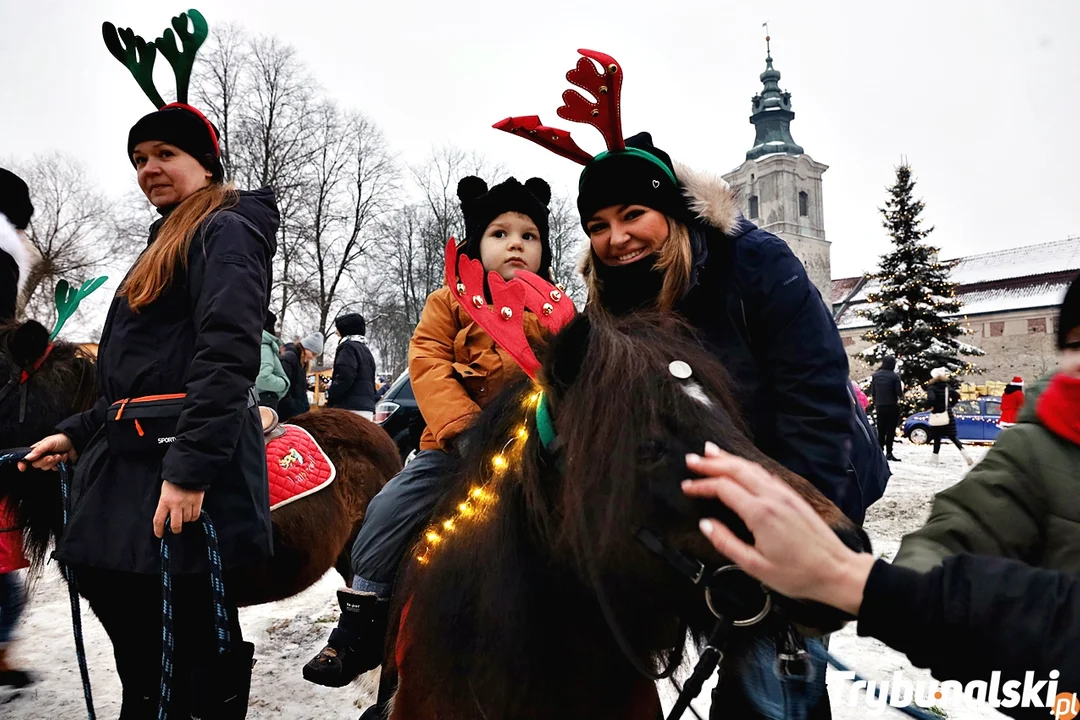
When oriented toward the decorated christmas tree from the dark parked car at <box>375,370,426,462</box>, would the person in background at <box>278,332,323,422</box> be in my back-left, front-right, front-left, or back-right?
back-left

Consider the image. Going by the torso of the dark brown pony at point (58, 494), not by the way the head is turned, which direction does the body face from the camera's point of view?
to the viewer's left

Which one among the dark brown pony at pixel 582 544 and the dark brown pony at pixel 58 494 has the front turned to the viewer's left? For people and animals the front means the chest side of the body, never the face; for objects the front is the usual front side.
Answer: the dark brown pony at pixel 58 494

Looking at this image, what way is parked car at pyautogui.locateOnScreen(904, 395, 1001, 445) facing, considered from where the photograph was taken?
facing to the left of the viewer

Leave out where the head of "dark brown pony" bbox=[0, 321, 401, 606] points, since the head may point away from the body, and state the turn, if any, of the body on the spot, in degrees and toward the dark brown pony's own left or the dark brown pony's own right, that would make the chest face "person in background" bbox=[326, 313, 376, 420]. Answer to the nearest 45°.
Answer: approximately 135° to the dark brown pony's own right

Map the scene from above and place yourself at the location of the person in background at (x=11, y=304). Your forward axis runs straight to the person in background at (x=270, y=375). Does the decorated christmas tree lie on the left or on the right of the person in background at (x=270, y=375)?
right

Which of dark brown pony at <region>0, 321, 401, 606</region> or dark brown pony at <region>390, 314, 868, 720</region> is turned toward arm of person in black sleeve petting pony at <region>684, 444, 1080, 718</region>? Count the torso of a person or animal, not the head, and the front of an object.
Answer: dark brown pony at <region>390, 314, 868, 720</region>

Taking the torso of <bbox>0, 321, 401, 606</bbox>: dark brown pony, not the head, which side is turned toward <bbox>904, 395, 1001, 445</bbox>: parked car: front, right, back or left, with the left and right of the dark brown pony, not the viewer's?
back

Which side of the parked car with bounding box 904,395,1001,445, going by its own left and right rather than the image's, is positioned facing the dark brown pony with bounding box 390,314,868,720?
left
